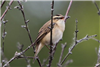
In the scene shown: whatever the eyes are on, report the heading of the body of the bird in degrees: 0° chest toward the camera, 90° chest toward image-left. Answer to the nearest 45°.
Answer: approximately 270°
